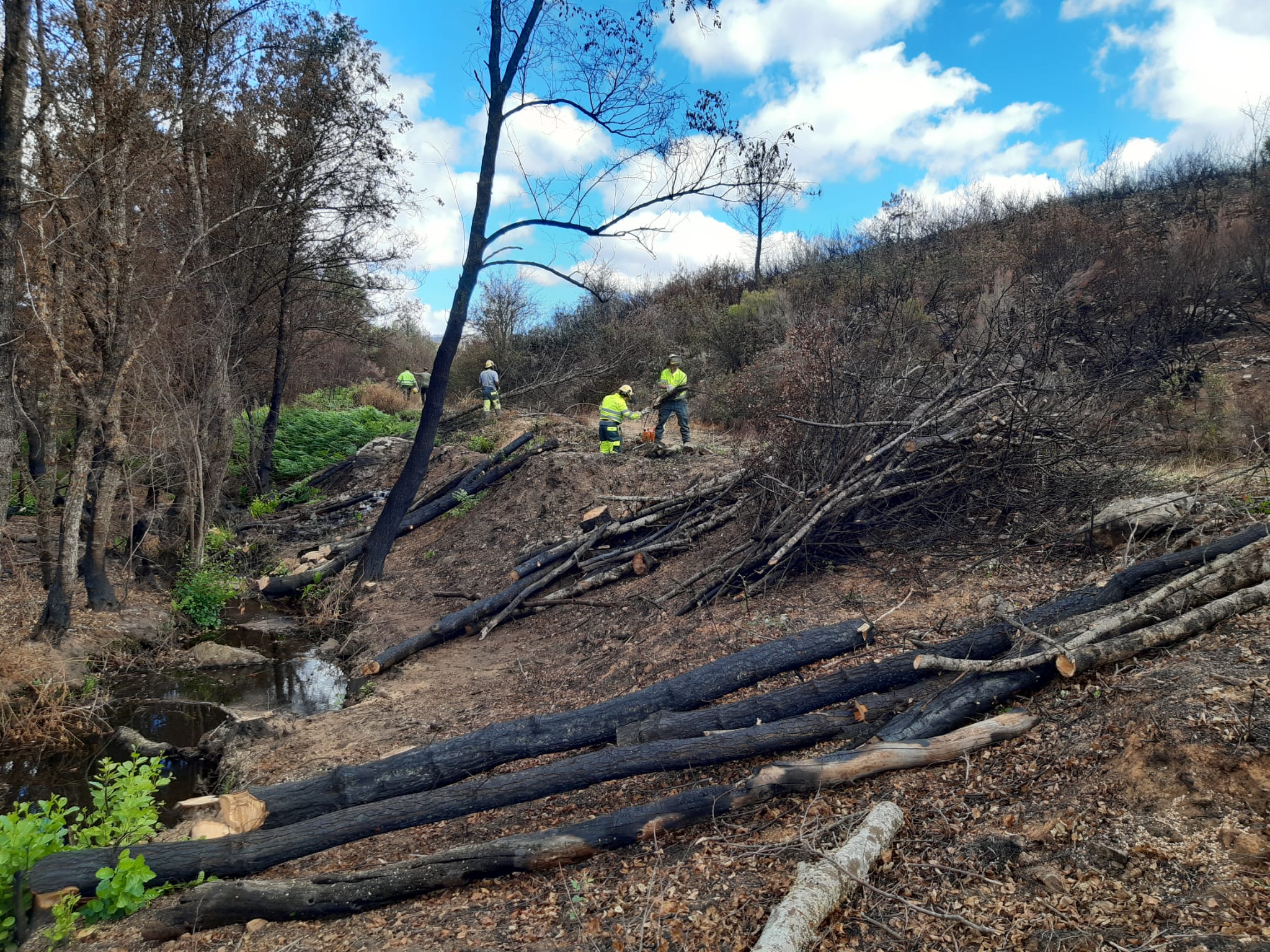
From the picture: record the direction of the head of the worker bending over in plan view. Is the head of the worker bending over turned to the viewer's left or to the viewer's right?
to the viewer's right

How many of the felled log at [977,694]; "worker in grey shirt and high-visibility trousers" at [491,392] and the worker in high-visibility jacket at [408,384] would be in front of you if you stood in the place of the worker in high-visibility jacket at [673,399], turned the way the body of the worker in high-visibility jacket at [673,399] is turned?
1

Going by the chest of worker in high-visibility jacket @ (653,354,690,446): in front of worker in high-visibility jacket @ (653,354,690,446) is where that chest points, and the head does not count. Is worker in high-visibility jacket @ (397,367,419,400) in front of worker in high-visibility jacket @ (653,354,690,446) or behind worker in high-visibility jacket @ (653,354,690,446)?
behind

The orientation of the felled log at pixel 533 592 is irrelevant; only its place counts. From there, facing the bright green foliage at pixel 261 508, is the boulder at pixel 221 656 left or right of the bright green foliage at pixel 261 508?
left

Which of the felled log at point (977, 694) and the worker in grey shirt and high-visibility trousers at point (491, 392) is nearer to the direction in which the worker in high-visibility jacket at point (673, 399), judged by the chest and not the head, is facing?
the felled log

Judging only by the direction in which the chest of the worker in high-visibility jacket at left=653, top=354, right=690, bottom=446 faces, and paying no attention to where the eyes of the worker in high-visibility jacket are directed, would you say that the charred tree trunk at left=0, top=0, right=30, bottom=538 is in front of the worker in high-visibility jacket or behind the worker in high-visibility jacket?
in front

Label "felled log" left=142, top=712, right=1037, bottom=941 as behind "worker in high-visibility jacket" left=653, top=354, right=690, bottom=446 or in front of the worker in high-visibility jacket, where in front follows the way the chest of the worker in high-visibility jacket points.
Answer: in front

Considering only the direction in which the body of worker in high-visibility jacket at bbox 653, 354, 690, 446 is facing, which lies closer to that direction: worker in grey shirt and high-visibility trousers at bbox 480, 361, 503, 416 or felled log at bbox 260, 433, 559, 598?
the felled log
